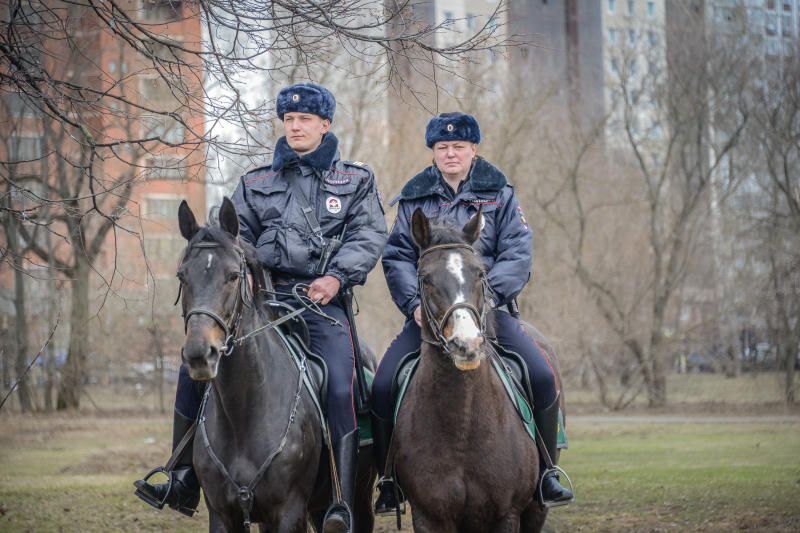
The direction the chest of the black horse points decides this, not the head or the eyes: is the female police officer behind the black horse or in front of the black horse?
behind

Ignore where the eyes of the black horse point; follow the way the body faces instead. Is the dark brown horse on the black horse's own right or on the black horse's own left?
on the black horse's own left

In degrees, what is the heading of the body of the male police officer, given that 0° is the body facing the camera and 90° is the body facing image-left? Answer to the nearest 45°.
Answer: approximately 45°

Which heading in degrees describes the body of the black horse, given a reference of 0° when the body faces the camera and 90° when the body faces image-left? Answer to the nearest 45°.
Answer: approximately 45°

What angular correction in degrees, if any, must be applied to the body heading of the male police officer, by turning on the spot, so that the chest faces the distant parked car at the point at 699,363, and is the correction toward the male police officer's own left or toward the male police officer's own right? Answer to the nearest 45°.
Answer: approximately 180°

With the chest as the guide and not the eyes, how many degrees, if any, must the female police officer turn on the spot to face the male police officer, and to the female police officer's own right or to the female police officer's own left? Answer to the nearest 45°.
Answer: approximately 90° to the female police officer's own right

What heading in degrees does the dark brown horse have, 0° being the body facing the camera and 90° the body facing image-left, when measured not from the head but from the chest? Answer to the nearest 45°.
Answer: approximately 0°
